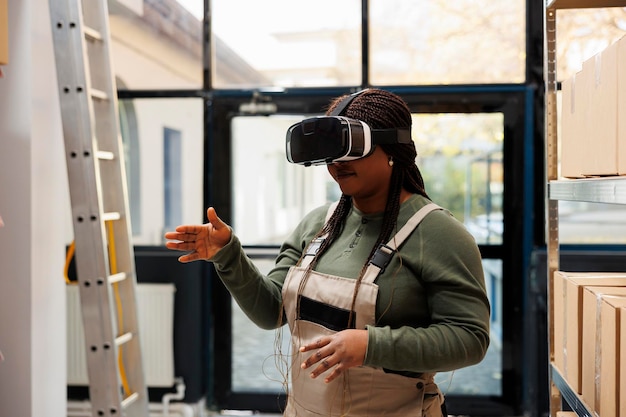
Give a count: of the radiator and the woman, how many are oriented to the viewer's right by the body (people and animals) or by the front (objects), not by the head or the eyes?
0

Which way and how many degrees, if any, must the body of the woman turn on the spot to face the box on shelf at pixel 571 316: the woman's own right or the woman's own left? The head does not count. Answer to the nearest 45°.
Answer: approximately 135° to the woman's own left

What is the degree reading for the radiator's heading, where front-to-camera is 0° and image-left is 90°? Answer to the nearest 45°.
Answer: approximately 0°

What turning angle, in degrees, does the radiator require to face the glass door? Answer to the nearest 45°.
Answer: approximately 90° to its left

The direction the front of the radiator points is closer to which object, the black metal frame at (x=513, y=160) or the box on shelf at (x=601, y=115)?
the box on shelf

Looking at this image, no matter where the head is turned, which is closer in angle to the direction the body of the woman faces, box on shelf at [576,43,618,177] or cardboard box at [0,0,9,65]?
the cardboard box

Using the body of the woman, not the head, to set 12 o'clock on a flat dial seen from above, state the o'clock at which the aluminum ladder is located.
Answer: The aluminum ladder is roughly at 3 o'clock from the woman.

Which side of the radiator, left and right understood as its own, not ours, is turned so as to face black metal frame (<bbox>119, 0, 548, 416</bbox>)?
left

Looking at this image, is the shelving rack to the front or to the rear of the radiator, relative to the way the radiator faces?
to the front

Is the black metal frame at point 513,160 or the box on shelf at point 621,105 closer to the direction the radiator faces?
the box on shelf

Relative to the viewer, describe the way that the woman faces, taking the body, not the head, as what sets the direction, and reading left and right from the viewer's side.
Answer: facing the viewer and to the left of the viewer
